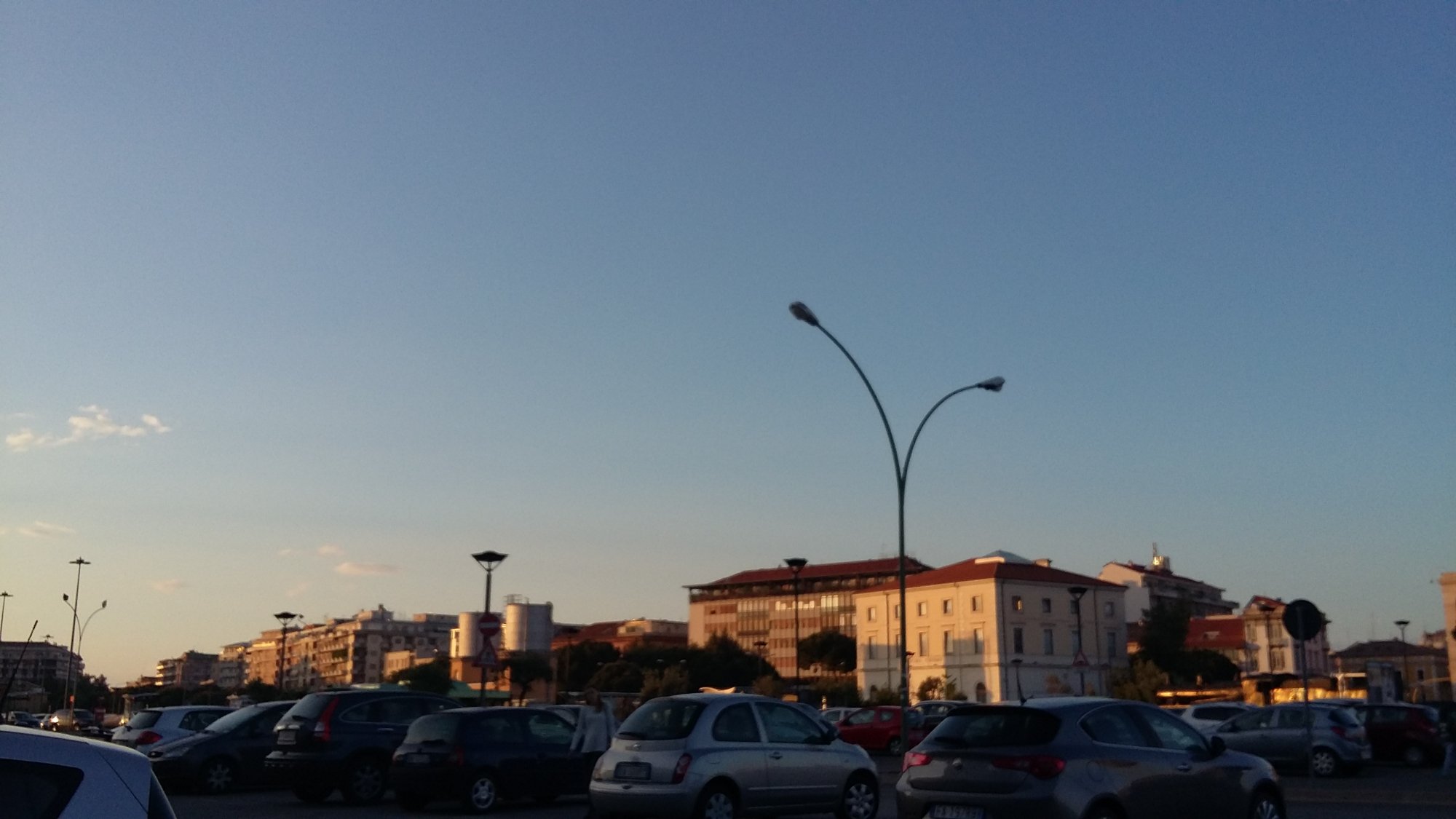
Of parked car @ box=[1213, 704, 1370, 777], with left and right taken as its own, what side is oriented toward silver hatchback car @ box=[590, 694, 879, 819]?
left

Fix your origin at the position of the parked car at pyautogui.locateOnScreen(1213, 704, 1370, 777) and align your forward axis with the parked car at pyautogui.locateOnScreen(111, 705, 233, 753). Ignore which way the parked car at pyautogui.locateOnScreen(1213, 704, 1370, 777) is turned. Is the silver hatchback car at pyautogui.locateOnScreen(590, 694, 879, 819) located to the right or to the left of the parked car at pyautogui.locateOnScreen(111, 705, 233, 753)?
left

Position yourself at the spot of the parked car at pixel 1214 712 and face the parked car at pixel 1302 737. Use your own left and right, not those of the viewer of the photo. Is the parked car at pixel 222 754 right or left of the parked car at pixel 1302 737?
right

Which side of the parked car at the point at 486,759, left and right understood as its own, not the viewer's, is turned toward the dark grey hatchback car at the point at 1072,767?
right

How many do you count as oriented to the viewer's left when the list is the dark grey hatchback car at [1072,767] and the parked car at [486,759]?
0

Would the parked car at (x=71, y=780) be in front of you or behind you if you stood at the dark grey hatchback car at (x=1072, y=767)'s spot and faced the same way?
behind

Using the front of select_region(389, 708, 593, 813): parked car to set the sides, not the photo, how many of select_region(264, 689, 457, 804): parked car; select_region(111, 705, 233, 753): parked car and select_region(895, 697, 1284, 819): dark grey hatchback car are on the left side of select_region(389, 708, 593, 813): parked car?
2

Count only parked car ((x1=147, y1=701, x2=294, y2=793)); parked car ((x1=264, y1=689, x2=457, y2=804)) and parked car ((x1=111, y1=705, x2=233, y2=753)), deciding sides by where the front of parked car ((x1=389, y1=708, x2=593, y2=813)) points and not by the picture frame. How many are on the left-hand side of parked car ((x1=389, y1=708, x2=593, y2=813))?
3

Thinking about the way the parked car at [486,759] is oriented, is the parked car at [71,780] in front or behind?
behind

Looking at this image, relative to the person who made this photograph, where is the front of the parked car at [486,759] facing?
facing away from the viewer and to the right of the viewer
